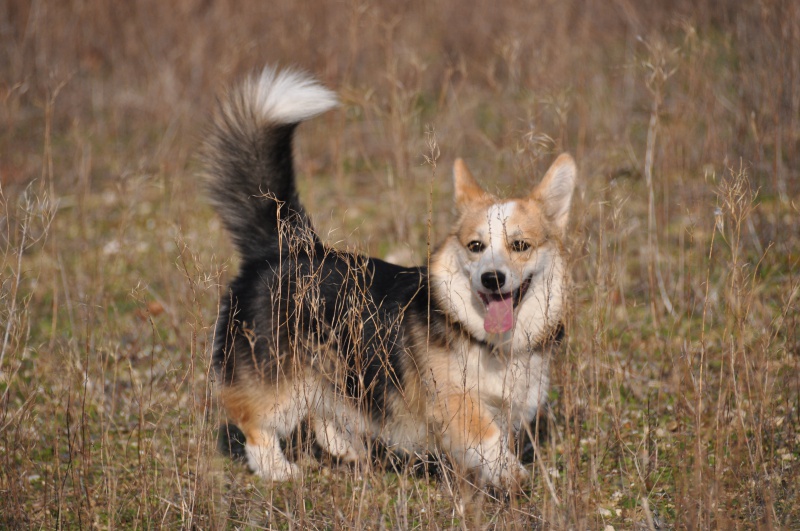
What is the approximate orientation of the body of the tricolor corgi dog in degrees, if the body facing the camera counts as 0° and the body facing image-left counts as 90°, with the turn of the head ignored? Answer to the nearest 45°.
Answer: approximately 315°
